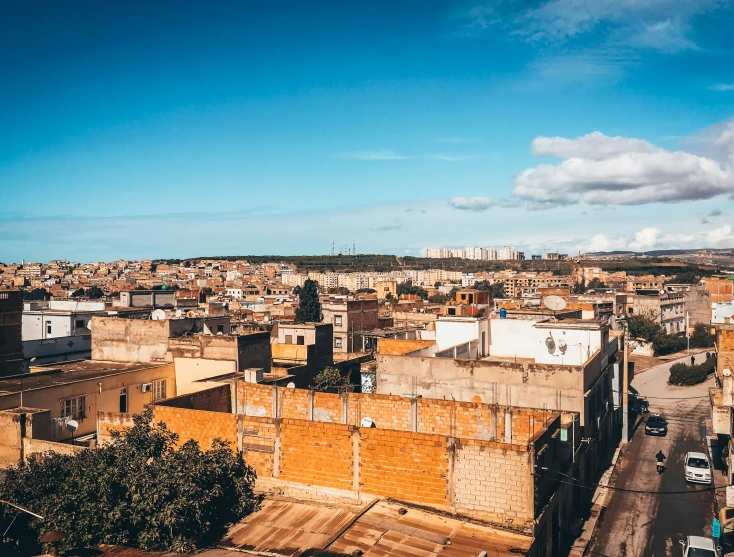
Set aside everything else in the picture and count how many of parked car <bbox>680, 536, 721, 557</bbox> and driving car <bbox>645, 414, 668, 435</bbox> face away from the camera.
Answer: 1

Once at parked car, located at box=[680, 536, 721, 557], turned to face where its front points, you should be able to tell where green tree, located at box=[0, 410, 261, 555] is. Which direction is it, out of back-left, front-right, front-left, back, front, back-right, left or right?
back-left

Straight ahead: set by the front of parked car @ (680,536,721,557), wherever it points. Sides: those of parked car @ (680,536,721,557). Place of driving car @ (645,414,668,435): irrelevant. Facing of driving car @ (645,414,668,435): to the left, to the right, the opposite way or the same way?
the opposite way

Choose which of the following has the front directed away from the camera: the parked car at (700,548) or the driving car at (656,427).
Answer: the parked car at (700,548)

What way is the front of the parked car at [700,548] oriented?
away from the camera

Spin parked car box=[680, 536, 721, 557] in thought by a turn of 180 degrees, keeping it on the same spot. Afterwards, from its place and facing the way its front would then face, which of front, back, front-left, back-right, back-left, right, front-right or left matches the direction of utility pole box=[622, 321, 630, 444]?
back

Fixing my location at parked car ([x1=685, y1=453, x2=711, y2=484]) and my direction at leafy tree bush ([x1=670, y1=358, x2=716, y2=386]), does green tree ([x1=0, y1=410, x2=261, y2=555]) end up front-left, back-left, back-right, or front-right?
back-left

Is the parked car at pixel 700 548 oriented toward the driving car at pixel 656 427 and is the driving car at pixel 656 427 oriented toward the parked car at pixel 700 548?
yes

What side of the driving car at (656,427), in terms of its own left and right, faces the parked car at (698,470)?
front

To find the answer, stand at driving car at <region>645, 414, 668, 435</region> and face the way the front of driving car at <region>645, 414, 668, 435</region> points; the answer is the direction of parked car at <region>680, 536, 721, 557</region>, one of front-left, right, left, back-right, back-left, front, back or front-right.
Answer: front

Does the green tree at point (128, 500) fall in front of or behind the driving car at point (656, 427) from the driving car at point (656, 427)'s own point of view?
in front

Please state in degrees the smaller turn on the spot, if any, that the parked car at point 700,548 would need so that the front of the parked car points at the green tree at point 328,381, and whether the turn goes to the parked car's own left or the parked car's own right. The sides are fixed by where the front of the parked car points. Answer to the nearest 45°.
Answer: approximately 45° to the parked car's own left

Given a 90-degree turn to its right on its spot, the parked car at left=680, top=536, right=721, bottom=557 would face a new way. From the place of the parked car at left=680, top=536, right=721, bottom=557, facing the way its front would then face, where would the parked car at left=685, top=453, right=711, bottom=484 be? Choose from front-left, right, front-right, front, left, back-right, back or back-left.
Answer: left

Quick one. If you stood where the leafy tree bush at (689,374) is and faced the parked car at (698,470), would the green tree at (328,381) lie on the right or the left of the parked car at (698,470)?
right

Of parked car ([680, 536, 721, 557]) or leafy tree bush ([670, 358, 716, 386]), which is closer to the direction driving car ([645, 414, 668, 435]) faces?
the parked car

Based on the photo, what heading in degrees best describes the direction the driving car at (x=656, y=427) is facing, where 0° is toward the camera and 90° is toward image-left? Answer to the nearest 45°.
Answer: approximately 0°

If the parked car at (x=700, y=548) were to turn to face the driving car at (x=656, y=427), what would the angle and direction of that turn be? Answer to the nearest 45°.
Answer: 0° — it already faces it

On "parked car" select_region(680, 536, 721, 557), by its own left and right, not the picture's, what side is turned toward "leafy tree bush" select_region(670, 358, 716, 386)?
front

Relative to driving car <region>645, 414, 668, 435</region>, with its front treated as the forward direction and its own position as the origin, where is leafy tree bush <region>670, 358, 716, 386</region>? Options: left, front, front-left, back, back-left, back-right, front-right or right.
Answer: back

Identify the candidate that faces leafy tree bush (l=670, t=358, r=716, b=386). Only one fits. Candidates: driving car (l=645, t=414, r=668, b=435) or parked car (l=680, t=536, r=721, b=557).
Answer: parked car (l=680, t=536, r=721, b=557)
